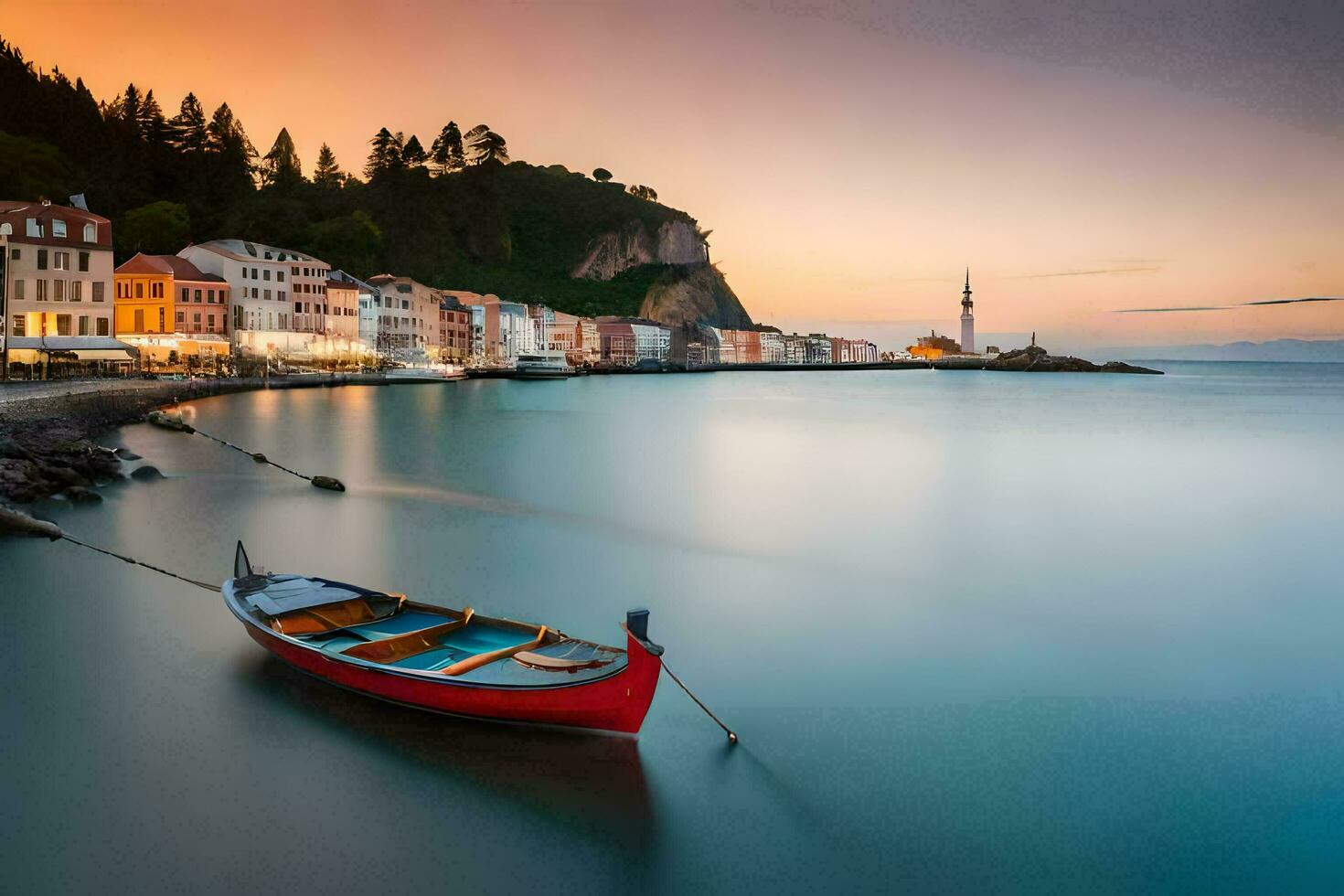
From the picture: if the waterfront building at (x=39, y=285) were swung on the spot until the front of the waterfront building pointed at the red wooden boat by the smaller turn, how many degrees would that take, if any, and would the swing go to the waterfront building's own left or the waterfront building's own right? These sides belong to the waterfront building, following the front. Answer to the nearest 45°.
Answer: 0° — it already faces it

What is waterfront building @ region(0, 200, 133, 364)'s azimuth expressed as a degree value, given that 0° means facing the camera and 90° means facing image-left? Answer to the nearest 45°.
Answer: approximately 0°

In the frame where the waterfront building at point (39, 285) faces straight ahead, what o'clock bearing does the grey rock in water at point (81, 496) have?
The grey rock in water is roughly at 12 o'clock from the waterfront building.
